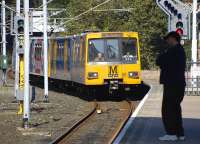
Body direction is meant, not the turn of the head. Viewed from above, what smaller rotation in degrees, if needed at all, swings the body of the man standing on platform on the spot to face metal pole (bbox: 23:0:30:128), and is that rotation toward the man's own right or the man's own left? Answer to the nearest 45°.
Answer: approximately 45° to the man's own right

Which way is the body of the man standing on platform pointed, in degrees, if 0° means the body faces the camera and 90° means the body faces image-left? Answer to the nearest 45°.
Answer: approximately 90°

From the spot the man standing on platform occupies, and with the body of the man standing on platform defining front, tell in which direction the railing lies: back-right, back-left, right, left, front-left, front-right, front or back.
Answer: right
